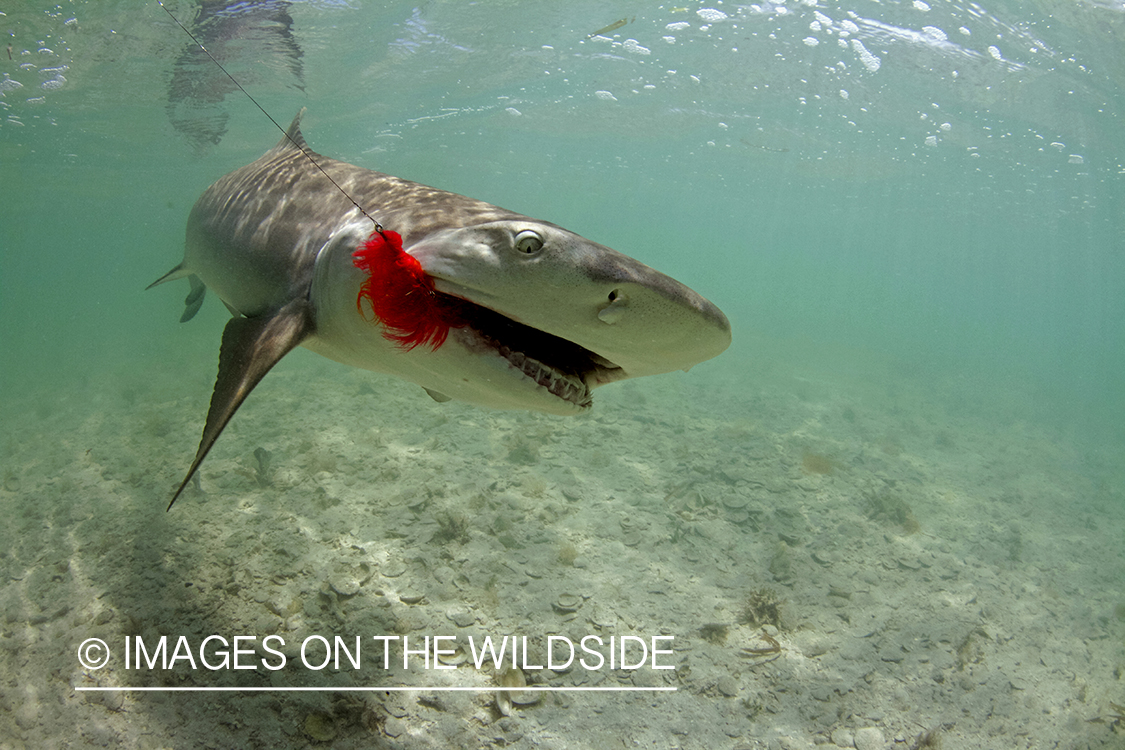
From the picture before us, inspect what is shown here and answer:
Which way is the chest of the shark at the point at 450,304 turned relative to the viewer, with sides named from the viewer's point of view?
facing the viewer and to the right of the viewer
